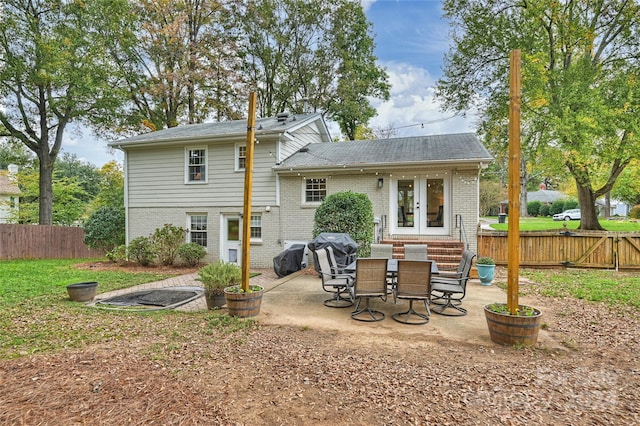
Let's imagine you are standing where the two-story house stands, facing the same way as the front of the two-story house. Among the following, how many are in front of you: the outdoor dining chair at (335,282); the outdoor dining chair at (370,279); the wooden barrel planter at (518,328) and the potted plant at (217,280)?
0

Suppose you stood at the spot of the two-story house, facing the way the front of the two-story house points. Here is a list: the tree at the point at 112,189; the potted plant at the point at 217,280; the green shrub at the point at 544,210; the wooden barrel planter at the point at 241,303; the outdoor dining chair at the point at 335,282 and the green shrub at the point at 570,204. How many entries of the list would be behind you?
3

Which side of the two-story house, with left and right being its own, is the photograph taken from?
back

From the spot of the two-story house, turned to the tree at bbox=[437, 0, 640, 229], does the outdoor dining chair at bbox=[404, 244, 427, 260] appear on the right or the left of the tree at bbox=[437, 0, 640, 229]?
right

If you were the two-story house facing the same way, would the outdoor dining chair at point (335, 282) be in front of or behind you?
behind

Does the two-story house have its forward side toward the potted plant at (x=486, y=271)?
no

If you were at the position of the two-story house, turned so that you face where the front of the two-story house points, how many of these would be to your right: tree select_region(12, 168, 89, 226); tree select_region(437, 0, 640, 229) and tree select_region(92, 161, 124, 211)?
1

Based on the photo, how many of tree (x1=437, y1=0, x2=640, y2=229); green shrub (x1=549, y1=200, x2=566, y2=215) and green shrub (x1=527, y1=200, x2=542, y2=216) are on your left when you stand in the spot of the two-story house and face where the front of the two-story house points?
0

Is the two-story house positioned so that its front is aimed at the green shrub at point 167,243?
no

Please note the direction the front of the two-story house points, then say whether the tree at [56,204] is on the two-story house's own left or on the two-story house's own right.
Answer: on the two-story house's own left

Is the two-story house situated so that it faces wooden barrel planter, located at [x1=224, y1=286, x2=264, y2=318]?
no
